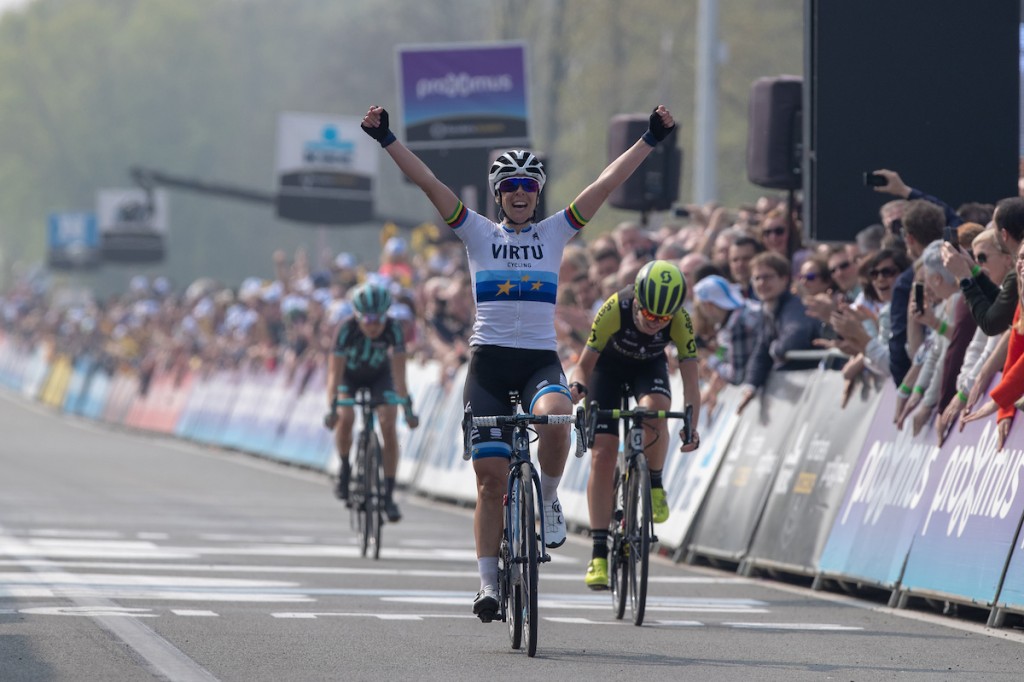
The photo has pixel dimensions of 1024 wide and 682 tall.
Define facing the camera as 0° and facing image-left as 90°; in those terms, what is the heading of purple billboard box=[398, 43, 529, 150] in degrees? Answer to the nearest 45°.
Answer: approximately 0°

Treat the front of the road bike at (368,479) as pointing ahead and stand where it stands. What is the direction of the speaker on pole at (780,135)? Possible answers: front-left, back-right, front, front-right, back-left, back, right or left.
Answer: left

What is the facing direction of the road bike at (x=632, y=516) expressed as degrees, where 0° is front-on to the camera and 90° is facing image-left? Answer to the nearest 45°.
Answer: approximately 0°

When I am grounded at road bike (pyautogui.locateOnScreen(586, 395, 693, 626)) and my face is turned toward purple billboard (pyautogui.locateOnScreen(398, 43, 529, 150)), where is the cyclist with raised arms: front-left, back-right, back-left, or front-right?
back-left

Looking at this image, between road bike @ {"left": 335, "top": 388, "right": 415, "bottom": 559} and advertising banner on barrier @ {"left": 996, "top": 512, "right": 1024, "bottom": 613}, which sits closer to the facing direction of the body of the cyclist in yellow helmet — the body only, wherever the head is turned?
the advertising banner on barrier
